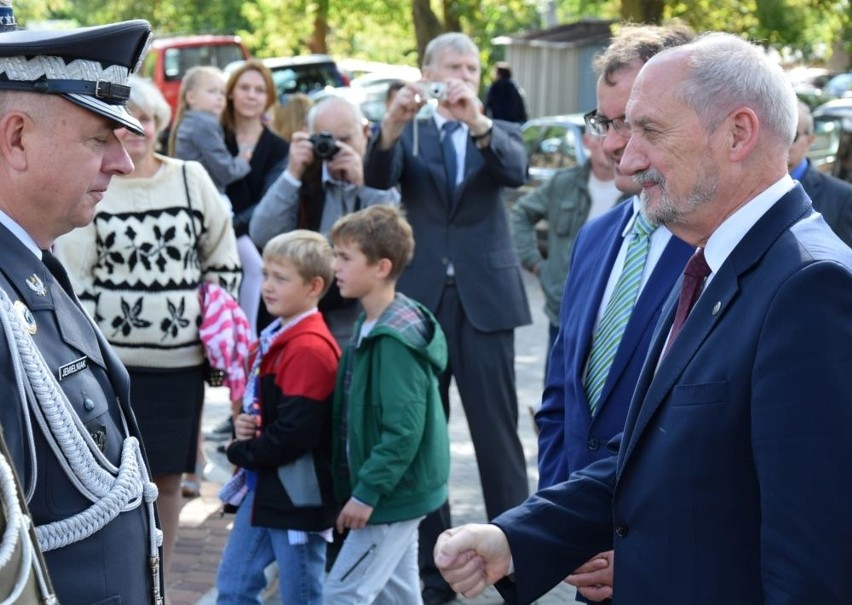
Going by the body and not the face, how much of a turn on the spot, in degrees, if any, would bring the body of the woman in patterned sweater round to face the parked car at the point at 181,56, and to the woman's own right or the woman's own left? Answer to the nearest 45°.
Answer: approximately 180°

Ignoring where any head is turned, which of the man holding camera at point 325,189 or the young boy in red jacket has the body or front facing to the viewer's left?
the young boy in red jacket

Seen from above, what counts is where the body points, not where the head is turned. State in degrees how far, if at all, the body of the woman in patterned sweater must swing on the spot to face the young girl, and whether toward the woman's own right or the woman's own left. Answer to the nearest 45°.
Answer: approximately 180°

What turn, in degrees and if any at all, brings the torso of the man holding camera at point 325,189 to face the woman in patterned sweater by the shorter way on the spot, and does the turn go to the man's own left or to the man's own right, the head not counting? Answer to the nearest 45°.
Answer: approximately 45° to the man's own right

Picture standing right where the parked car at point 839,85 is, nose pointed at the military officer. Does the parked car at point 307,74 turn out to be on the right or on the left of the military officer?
right

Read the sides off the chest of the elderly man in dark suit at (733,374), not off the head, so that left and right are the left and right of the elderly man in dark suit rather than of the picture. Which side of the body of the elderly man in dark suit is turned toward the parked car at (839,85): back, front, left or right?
right

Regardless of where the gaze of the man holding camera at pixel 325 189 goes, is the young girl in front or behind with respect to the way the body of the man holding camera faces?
behind
